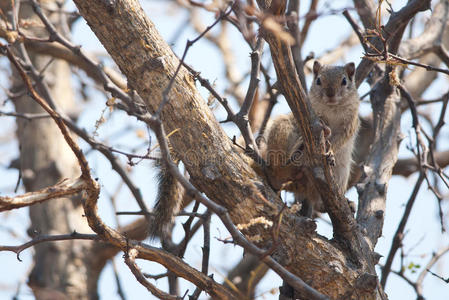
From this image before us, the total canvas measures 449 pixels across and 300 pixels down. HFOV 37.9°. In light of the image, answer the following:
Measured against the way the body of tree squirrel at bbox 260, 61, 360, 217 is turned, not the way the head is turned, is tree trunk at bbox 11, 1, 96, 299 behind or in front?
behind

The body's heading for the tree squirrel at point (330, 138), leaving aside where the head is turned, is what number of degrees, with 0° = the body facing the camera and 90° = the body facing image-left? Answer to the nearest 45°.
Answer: approximately 315°
